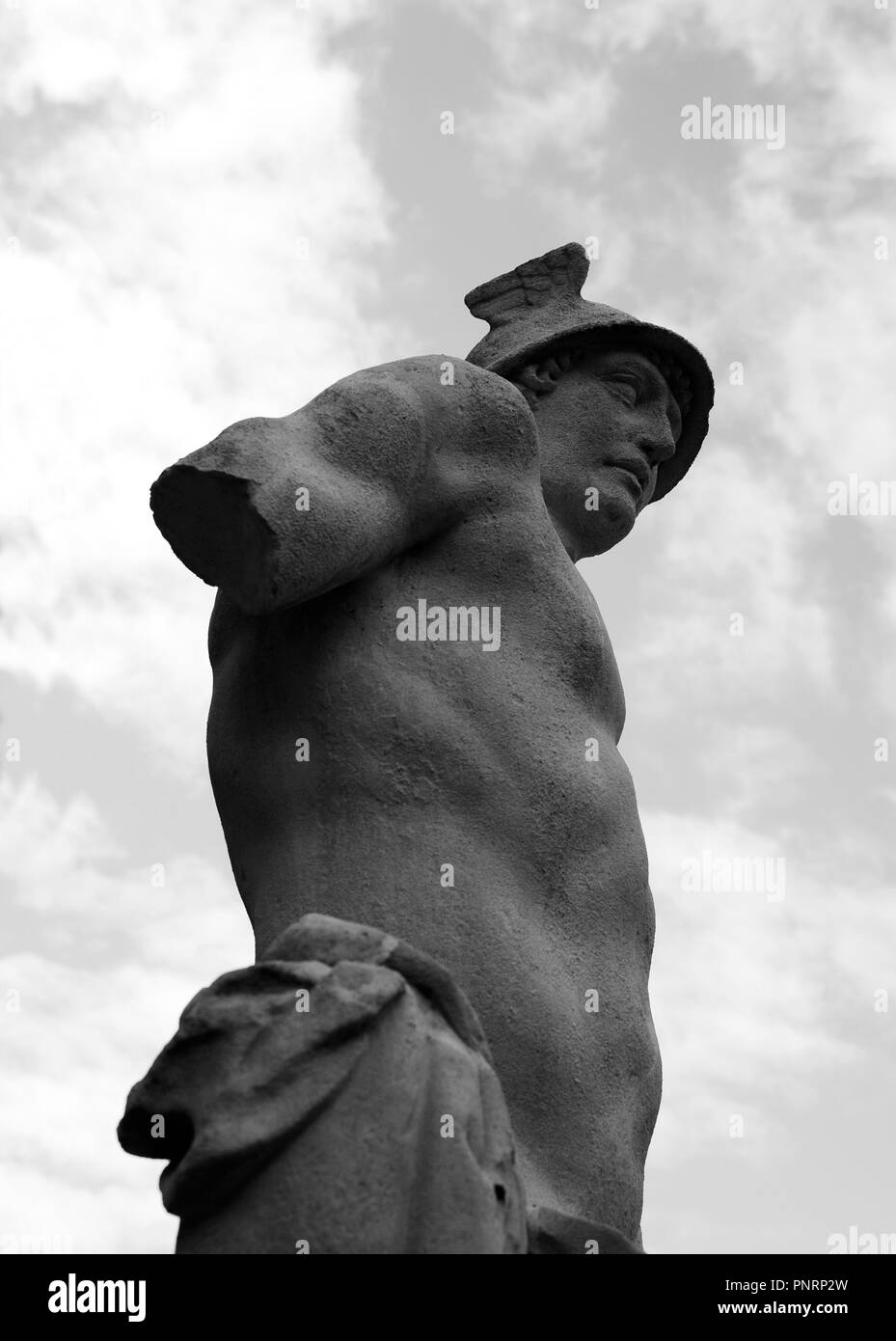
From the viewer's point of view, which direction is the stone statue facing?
to the viewer's right
